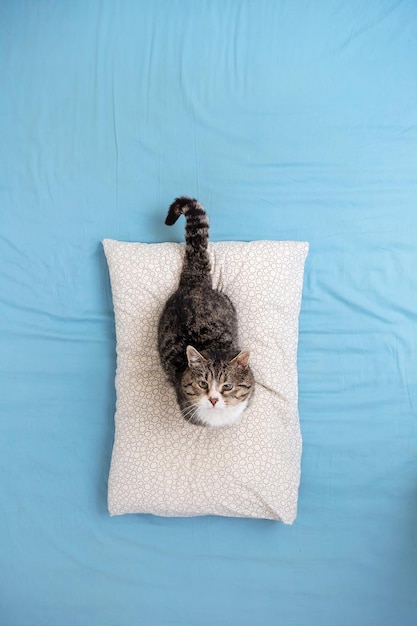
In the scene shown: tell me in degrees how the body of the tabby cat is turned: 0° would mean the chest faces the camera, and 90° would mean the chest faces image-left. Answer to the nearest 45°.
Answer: approximately 0°
